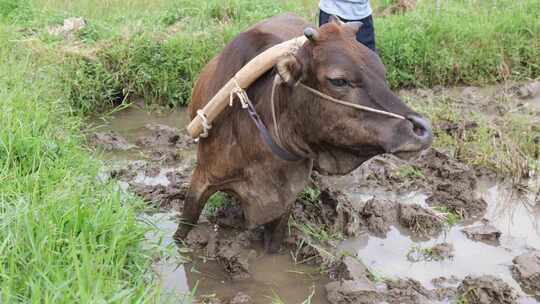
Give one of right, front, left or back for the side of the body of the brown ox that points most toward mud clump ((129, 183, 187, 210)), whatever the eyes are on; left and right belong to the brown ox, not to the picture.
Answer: back

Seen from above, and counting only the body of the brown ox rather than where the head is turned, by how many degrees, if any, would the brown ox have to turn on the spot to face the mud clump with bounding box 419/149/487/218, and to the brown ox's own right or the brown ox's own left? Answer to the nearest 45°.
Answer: approximately 90° to the brown ox's own left

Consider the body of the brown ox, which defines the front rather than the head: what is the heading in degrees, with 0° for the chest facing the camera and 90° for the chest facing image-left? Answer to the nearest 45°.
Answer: approximately 315°
